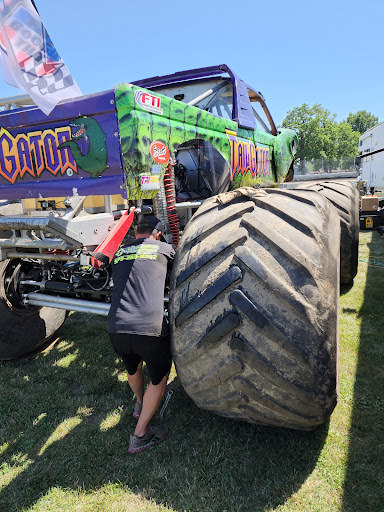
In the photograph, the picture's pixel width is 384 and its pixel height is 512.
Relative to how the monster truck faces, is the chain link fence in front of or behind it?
in front

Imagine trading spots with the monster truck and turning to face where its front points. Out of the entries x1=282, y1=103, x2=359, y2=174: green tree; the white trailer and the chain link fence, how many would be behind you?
0

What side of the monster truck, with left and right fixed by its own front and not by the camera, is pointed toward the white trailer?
front

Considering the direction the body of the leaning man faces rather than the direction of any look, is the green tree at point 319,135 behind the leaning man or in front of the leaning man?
in front

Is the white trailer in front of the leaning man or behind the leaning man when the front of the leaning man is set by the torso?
in front

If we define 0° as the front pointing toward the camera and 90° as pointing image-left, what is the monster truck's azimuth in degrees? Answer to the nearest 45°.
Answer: approximately 225°

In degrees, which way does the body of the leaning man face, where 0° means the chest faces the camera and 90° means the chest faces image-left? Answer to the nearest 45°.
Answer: approximately 225°
